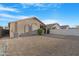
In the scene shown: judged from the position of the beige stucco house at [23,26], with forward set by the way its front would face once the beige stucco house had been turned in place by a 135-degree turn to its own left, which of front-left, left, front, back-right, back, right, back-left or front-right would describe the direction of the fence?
right

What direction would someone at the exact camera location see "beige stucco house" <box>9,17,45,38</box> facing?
facing the viewer and to the right of the viewer
